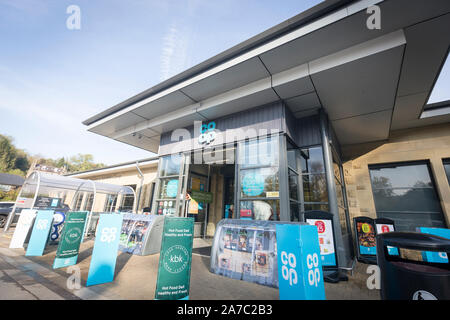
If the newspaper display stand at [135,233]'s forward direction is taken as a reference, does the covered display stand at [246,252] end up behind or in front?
in front

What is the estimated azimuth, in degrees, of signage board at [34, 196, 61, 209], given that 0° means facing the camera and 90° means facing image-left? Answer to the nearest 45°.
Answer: approximately 0°

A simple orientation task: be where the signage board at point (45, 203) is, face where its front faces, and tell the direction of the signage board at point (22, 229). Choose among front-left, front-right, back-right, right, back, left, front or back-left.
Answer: front

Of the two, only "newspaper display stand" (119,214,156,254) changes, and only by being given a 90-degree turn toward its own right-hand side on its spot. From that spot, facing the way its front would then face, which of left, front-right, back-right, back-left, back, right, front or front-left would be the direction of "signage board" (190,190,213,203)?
back-right

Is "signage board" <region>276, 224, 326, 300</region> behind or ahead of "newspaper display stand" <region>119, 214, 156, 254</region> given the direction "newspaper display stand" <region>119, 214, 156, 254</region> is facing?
ahead

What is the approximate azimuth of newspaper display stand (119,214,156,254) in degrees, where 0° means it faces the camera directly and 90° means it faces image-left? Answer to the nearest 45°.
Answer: approximately 0°

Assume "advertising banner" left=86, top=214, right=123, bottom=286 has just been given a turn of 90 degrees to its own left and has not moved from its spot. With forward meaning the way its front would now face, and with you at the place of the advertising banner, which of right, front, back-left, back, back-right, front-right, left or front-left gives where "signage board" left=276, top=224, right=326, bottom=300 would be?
front-right

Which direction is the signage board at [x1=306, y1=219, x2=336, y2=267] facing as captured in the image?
toward the camera

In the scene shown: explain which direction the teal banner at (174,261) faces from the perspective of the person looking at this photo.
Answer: facing the viewer

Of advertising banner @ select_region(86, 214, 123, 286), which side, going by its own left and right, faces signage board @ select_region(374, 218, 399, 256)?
left

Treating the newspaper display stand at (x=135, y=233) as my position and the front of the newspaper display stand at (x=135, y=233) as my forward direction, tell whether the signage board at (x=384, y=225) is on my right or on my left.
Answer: on my left

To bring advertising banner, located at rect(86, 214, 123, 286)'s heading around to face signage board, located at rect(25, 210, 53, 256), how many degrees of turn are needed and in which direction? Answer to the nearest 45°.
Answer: approximately 135° to its right
